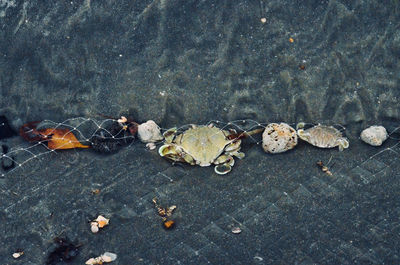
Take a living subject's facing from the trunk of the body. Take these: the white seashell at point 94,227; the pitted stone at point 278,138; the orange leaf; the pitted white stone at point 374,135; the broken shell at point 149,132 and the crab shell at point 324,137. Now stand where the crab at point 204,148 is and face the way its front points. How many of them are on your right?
3

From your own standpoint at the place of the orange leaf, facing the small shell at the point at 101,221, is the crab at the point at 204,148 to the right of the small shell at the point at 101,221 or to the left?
left
